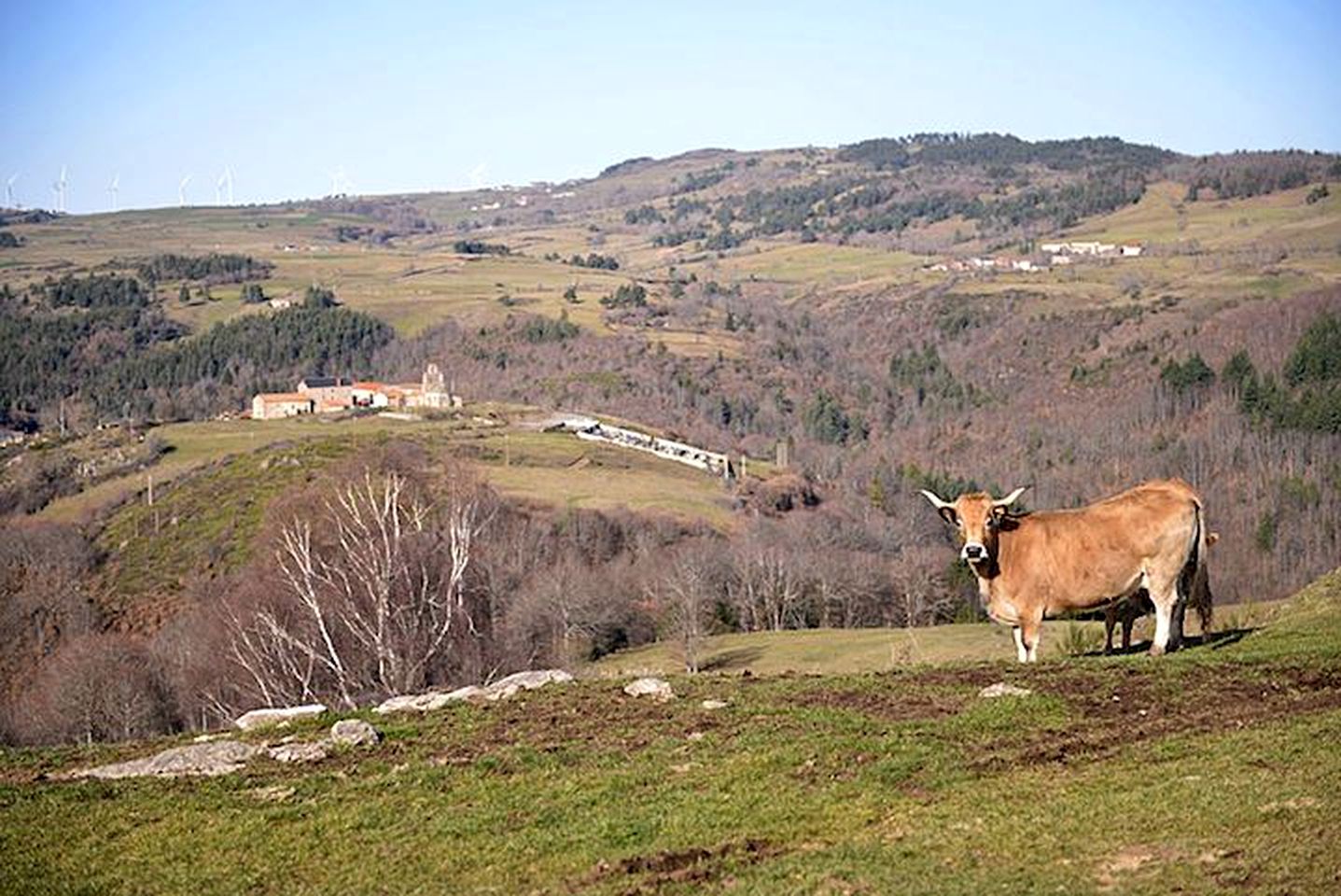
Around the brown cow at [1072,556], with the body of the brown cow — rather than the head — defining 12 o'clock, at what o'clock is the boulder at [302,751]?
The boulder is roughly at 11 o'clock from the brown cow.

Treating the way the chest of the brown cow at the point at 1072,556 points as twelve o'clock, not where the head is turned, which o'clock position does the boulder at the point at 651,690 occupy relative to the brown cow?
The boulder is roughly at 11 o'clock from the brown cow.

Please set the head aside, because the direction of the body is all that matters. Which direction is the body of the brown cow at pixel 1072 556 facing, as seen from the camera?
to the viewer's left

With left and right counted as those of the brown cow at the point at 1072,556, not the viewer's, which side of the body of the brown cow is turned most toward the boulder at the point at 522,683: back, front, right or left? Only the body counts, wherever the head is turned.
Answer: front

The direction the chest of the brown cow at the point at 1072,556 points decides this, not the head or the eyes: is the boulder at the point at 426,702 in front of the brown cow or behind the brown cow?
in front

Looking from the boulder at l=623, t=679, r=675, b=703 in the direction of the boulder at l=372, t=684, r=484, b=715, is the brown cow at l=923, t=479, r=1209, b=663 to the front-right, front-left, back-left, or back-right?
back-right

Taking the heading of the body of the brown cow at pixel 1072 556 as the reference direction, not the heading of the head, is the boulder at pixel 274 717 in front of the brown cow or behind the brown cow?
in front
